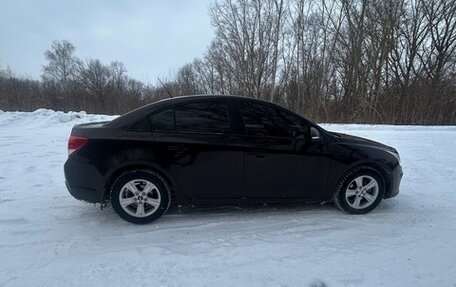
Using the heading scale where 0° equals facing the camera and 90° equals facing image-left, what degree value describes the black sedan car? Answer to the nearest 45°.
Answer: approximately 270°
